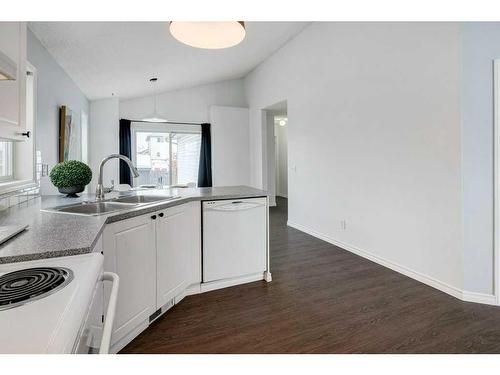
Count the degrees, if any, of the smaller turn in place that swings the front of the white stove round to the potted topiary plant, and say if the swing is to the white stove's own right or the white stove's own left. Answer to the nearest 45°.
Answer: approximately 90° to the white stove's own left

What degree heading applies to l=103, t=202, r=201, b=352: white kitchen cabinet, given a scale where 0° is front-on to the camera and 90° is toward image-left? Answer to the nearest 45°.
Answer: approximately 315°

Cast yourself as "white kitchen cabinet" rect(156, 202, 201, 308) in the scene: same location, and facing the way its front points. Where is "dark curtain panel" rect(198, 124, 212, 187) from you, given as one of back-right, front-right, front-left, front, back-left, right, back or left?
back-left

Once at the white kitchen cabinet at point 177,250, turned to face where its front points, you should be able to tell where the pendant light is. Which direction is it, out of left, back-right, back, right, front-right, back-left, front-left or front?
back-left

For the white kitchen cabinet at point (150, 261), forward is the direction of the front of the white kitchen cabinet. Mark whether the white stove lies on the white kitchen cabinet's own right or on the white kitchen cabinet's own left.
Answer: on the white kitchen cabinet's own right

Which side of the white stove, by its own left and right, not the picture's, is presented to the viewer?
right

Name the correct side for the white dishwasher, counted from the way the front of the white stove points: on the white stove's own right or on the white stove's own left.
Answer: on the white stove's own left
